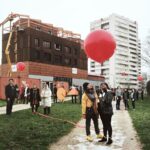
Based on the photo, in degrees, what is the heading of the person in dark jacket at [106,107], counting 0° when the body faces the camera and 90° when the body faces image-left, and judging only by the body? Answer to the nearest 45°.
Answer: approximately 45°

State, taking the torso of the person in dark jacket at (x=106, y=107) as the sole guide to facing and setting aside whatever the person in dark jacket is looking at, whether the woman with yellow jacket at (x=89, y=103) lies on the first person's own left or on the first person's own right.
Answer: on the first person's own right
